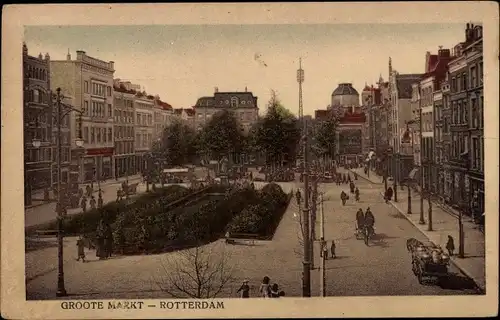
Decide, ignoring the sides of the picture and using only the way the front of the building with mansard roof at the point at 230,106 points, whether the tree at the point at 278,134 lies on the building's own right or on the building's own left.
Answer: on the building's own left

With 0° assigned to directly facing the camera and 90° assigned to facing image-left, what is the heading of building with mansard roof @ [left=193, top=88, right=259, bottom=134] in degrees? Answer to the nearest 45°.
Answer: approximately 0°
